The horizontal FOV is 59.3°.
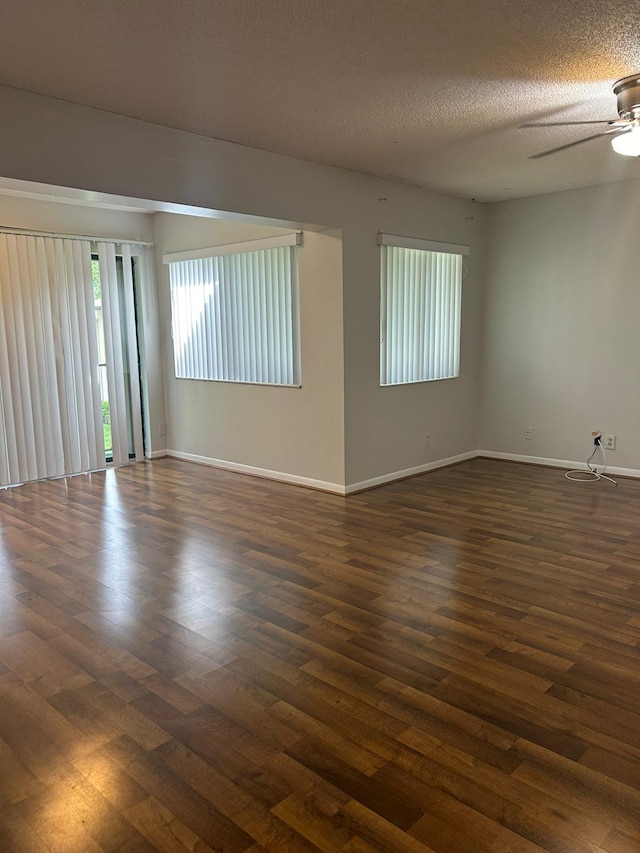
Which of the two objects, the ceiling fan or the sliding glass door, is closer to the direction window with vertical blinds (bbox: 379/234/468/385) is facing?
the ceiling fan

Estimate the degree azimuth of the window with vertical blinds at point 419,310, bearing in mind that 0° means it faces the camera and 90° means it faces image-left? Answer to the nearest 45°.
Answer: approximately 315°

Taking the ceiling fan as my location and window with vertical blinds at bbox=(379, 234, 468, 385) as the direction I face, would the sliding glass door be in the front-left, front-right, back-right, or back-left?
front-left

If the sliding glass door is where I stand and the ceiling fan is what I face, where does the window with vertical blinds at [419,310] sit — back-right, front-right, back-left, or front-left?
front-left

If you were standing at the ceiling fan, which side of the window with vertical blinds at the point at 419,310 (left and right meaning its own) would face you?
front

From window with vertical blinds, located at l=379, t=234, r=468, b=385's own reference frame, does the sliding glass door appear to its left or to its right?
on its right
